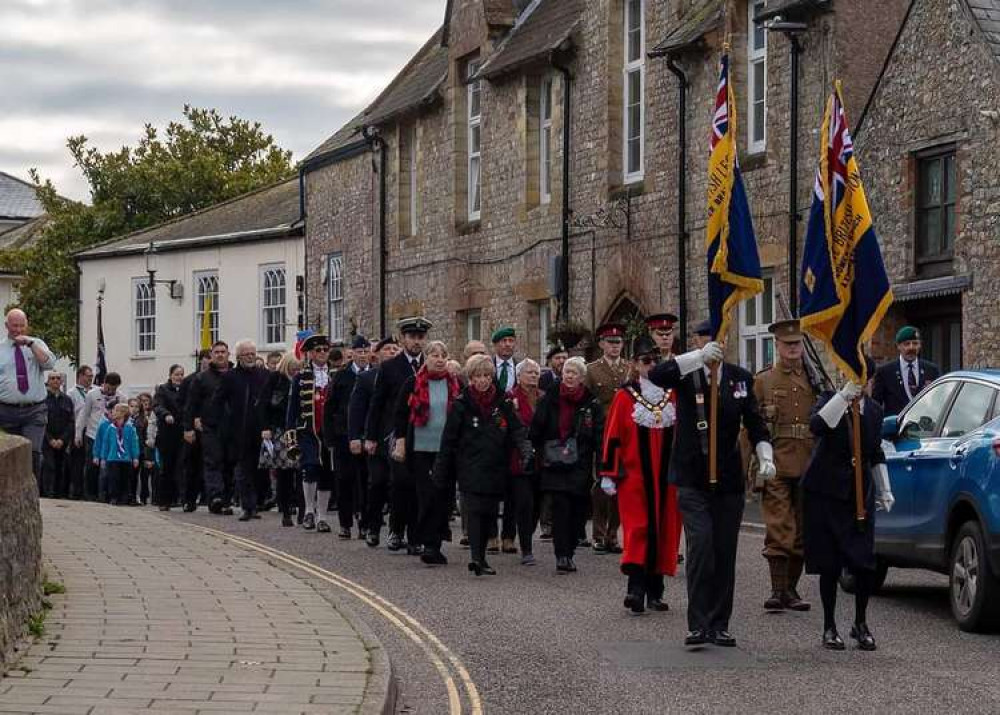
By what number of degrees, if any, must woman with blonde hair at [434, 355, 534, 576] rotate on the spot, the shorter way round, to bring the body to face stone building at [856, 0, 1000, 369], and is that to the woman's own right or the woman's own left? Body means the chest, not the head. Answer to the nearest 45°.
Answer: approximately 135° to the woman's own left

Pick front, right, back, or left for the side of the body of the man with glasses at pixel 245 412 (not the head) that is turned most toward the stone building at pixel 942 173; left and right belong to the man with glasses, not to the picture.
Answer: left

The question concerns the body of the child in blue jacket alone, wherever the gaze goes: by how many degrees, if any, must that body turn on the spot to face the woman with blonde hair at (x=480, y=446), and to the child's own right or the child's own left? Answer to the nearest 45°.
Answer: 0° — they already face them

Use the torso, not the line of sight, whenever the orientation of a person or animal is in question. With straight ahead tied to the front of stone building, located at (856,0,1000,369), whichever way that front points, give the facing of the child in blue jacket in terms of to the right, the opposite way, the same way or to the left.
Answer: to the left

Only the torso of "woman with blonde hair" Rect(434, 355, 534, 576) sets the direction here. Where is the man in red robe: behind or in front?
in front

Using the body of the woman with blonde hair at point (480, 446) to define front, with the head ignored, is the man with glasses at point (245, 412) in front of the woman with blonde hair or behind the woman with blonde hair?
behind

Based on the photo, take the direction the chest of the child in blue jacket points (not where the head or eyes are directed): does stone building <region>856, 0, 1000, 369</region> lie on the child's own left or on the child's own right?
on the child's own left
